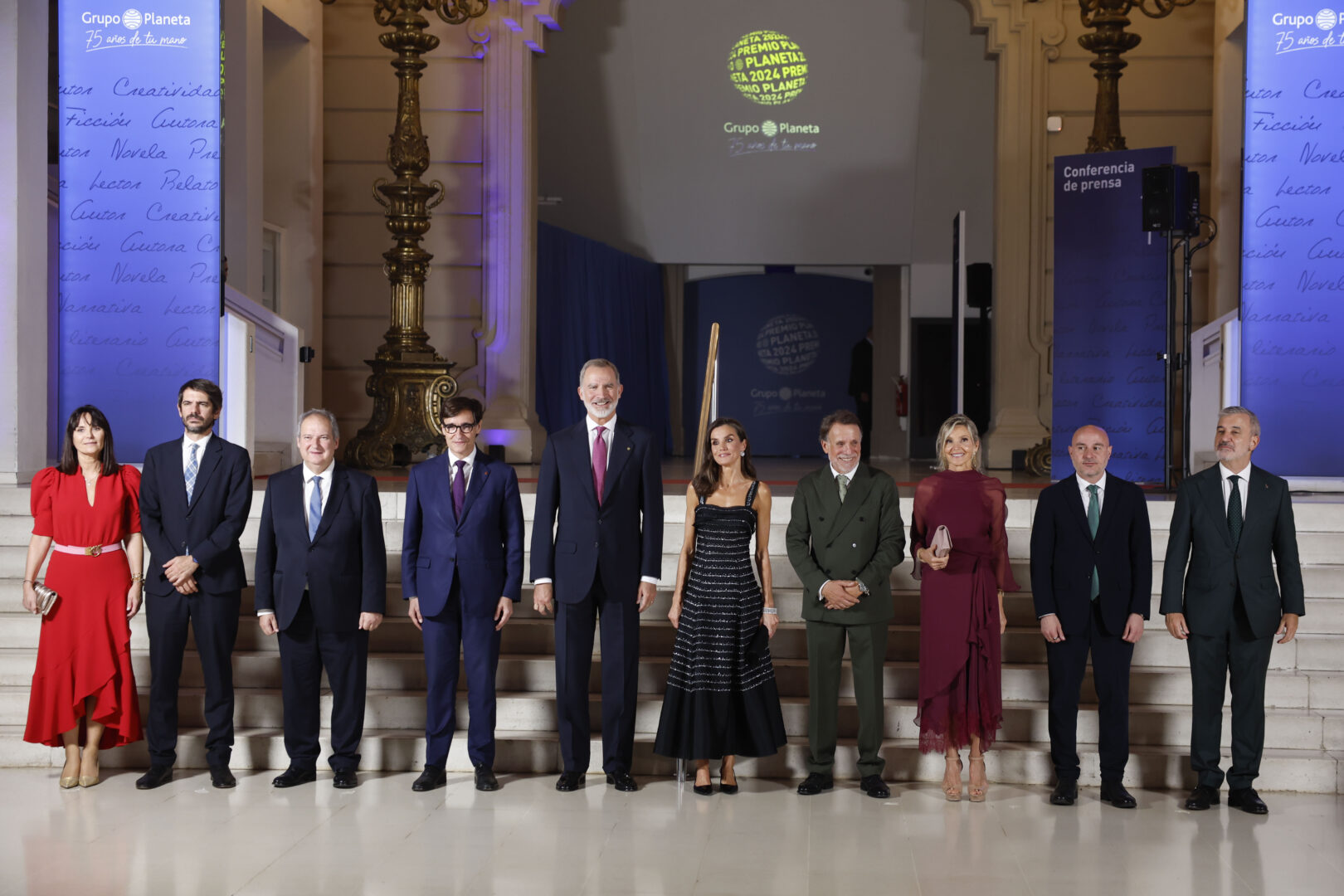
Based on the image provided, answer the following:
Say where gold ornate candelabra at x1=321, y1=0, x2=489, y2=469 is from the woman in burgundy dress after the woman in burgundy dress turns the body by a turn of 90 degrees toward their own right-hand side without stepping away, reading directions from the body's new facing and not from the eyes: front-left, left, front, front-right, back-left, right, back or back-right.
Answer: front-right

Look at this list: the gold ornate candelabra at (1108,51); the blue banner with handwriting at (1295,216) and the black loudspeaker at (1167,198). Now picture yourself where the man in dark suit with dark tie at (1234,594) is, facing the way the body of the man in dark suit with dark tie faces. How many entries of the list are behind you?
3

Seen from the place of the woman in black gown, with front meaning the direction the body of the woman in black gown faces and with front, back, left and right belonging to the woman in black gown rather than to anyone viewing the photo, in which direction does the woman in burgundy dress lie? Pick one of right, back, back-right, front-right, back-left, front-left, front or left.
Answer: left

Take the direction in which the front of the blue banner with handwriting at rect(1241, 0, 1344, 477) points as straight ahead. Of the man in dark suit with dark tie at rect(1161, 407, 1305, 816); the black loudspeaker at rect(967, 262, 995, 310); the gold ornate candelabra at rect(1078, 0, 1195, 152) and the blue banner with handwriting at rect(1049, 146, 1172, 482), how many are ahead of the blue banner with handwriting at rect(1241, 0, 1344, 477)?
1

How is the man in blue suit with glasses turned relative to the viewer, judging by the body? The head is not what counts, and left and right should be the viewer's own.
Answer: facing the viewer

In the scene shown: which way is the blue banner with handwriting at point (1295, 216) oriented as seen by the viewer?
toward the camera

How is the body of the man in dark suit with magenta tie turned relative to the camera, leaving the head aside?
toward the camera

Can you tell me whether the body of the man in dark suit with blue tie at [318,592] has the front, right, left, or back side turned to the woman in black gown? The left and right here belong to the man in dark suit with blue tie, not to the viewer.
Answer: left

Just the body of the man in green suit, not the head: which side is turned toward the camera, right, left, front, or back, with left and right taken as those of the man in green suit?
front

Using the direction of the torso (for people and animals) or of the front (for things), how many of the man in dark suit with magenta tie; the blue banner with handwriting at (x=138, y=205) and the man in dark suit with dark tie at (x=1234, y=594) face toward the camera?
3
